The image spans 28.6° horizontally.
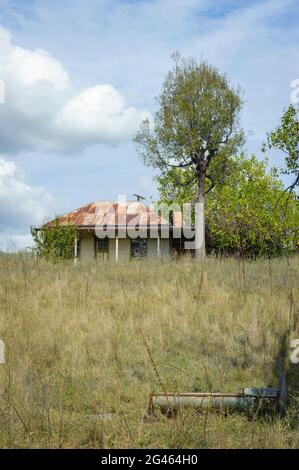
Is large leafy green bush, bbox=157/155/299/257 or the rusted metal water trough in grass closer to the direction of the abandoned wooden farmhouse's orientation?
the rusted metal water trough in grass

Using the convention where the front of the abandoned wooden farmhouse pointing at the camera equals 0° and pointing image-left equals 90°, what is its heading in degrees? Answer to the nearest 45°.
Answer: approximately 0°

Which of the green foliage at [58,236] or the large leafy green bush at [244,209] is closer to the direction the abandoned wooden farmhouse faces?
the green foliage

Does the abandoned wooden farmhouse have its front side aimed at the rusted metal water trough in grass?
yes

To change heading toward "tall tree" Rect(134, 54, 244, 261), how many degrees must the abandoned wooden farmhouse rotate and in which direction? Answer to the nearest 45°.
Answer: approximately 45° to its left

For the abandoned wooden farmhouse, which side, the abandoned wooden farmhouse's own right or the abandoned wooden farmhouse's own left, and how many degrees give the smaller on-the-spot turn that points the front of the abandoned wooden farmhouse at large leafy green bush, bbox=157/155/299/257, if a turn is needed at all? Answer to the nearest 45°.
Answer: approximately 90° to the abandoned wooden farmhouse's own left

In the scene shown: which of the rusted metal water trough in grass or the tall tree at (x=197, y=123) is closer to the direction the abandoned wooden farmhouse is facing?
the rusted metal water trough in grass
